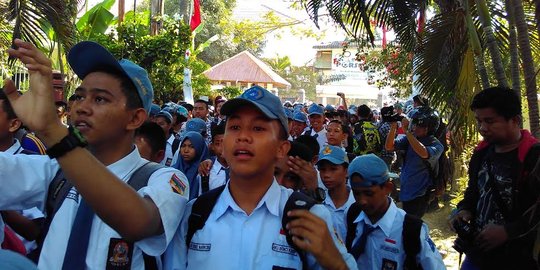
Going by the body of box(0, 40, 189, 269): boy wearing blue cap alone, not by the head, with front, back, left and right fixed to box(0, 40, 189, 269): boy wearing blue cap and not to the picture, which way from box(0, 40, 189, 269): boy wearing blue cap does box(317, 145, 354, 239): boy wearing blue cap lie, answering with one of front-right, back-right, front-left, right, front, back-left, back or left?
back

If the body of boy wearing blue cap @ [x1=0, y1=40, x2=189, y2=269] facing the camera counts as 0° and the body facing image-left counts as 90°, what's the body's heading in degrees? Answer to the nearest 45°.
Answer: approximately 45°

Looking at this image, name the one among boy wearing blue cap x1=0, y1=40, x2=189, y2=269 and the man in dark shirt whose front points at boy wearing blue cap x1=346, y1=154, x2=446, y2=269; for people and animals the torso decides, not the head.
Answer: the man in dark shirt

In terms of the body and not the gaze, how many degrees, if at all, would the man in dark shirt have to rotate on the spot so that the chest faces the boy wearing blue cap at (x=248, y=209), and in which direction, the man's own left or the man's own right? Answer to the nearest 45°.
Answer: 0° — they already face them

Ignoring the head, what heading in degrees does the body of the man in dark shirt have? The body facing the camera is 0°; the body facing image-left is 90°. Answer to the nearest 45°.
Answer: approximately 45°

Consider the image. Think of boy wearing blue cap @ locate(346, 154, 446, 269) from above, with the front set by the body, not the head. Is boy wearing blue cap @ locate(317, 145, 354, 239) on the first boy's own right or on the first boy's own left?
on the first boy's own right
